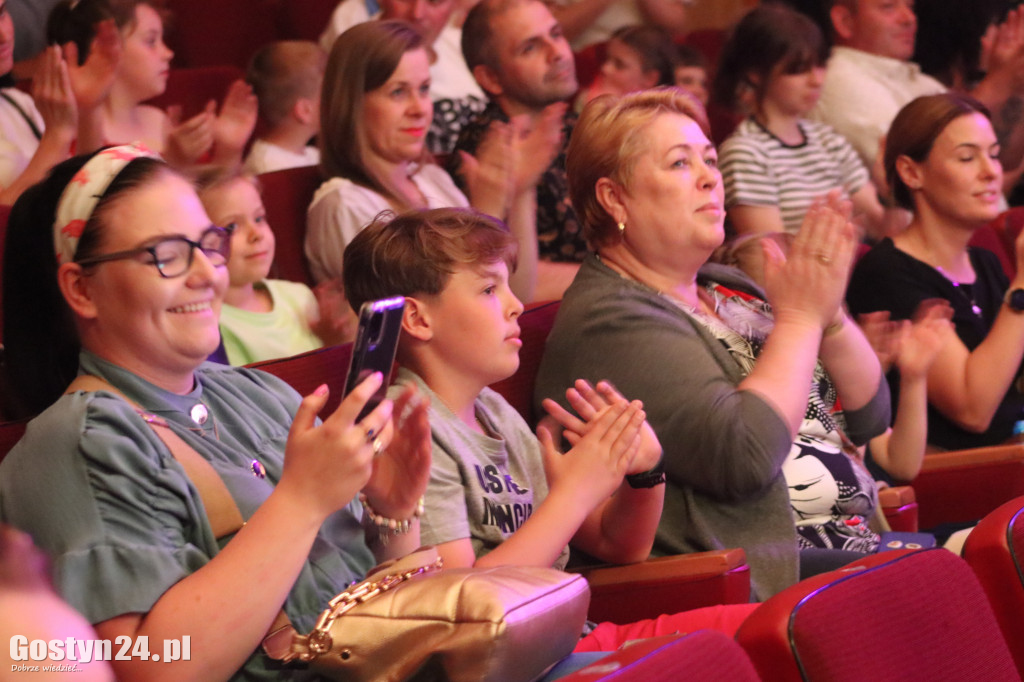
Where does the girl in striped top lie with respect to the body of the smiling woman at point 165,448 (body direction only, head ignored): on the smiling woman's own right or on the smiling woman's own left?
on the smiling woman's own left

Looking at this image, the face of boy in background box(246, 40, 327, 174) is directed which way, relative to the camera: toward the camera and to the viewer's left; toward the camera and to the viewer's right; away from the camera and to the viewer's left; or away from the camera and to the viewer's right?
away from the camera and to the viewer's right

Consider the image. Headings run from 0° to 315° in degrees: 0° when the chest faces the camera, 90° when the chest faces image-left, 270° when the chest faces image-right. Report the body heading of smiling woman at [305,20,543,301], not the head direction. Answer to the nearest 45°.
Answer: approximately 315°

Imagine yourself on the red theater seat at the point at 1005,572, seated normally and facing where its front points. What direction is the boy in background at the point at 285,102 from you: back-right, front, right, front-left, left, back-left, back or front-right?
back

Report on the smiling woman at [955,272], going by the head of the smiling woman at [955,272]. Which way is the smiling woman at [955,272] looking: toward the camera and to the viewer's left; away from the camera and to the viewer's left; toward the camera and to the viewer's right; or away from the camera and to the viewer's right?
toward the camera and to the viewer's right

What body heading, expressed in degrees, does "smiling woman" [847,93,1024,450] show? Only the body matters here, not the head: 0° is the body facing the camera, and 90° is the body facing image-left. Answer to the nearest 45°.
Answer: approximately 315°

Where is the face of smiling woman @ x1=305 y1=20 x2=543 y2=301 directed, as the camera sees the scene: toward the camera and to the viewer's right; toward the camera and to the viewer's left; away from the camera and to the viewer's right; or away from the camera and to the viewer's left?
toward the camera and to the viewer's right
